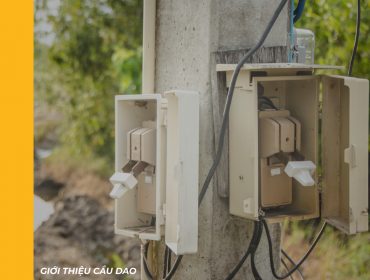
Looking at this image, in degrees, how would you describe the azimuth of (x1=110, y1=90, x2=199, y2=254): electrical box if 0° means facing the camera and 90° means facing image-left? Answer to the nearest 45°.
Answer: approximately 45°
